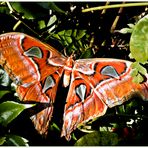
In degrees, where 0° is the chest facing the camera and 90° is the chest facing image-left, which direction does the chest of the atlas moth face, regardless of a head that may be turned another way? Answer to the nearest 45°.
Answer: approximately 180°
